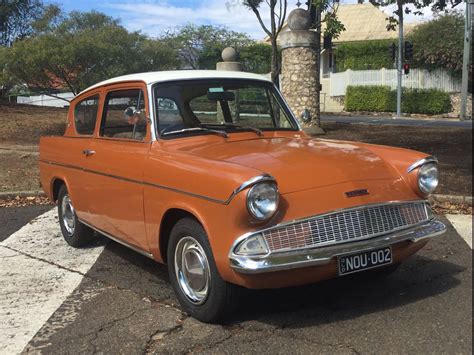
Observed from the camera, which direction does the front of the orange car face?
facing the viewer and to the right of the viewer

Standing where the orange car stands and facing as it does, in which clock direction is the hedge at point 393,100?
The hedge is roughly at 8 o'clock from the orange car.

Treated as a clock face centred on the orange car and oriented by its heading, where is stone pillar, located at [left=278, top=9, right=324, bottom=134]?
The stone pillar is roughly at 8 o'clock from the orange car.

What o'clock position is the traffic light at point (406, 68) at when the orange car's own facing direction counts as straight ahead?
The traffic light is roughly at 8 o'clock from the orange car.

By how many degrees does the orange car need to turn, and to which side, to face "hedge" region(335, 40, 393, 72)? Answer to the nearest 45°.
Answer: approximately 135° to its left

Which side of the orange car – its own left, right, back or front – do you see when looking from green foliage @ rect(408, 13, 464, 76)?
left

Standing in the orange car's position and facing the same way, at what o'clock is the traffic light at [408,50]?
The traffic light is roughly at 8 o'clock from the orange car.

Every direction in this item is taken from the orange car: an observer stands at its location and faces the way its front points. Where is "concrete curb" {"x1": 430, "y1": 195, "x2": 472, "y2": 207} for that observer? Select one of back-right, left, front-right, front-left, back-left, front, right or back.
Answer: left
